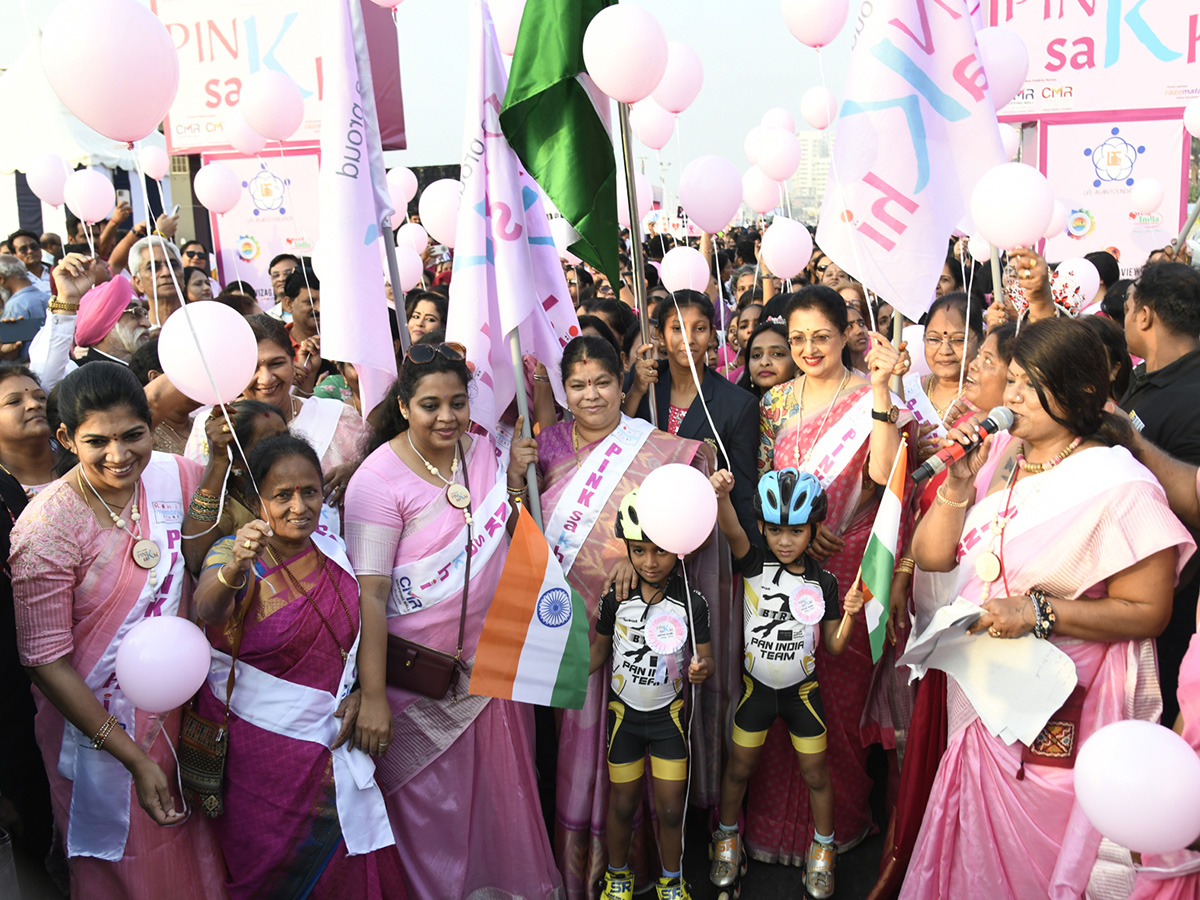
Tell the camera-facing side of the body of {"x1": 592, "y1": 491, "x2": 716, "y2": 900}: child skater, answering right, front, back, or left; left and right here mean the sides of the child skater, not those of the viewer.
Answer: front

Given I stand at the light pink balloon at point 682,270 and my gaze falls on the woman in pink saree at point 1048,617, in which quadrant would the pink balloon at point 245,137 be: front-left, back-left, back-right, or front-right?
back-right

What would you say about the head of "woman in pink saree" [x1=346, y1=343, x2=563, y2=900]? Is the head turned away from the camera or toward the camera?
toward the camera

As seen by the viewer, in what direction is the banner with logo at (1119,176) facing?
toward the camera

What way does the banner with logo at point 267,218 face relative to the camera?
toward the camera

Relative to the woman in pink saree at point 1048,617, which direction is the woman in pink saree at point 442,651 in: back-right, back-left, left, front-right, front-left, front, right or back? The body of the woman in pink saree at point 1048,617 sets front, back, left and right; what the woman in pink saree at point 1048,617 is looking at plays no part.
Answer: front-right

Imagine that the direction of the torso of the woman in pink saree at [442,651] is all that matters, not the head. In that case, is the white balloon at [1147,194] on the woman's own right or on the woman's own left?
on the woman's own left

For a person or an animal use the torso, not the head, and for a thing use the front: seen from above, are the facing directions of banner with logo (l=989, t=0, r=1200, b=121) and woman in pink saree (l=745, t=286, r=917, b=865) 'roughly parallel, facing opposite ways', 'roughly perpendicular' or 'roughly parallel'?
roughly parallel

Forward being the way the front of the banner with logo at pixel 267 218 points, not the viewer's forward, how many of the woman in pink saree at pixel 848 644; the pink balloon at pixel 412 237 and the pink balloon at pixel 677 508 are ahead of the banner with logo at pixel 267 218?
3

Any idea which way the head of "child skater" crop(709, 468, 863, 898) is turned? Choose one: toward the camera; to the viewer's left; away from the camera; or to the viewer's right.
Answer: toward the camera

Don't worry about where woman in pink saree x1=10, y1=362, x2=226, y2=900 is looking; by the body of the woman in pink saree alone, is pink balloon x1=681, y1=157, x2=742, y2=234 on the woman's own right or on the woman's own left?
on the woman's own left

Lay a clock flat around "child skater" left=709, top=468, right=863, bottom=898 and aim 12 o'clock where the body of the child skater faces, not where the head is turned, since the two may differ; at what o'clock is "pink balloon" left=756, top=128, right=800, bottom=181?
The pink balloon is roughly at 6 o'clock from the child skater.

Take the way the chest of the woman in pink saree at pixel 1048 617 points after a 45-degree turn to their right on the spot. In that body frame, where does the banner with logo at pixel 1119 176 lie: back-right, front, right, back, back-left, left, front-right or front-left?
right

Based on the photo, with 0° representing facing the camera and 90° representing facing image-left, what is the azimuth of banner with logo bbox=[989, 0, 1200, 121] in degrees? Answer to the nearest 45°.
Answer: approximately 0°
